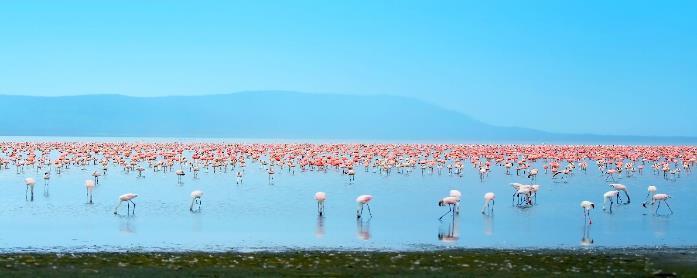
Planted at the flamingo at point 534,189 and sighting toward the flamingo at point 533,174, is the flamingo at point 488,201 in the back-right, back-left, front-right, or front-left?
back-left

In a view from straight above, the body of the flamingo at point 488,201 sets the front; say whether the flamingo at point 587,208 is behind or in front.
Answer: behind

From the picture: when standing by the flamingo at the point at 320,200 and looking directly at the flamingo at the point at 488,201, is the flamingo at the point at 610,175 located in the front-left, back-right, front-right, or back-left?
front-left

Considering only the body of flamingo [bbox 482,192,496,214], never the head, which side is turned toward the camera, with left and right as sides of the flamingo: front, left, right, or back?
left

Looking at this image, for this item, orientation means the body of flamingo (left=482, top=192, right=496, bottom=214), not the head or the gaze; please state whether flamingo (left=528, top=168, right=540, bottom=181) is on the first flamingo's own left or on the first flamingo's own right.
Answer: on the first flamingo's own right
